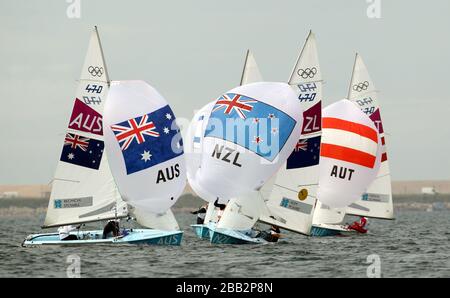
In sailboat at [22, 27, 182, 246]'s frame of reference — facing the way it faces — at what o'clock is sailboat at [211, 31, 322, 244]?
sailboat at [211, 31, 322, 244] is roughly at 12 o'clock from sailboat at [22, 27, 182, 246].

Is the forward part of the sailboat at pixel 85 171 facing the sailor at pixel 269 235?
yes

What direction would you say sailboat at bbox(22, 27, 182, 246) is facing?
to the viewer's right
